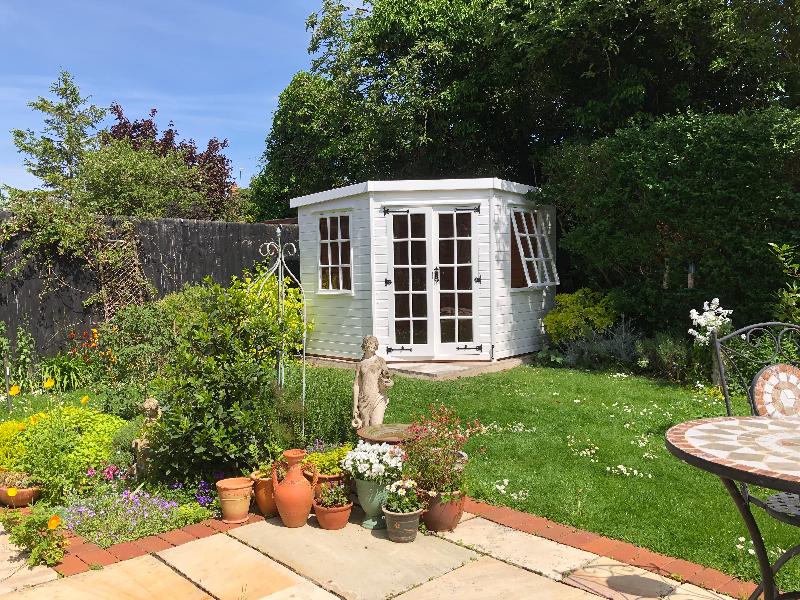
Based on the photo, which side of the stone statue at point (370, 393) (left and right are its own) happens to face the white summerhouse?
back

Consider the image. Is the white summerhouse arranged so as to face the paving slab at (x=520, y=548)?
yes

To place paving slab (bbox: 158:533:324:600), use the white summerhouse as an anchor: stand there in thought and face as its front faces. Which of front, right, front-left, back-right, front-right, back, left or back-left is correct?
front

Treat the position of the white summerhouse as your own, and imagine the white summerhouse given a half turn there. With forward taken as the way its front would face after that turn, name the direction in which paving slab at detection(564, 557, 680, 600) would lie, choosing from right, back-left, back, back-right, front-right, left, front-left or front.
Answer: back

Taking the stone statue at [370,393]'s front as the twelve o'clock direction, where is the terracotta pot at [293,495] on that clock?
The terracotta pot is roughly at 1 o'clock from the stone statue.

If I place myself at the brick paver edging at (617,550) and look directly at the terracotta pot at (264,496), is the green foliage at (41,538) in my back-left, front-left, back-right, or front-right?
front-left

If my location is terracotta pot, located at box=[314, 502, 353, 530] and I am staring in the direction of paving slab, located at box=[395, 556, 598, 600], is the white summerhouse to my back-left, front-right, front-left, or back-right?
back-left

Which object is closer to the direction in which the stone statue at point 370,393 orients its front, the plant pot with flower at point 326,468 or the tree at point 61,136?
the plant pot with flower

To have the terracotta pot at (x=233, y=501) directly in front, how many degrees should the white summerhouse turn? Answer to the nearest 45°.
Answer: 0° — it already faces it

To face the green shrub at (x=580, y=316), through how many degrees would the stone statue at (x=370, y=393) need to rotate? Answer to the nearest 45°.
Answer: approximately 135° to its left

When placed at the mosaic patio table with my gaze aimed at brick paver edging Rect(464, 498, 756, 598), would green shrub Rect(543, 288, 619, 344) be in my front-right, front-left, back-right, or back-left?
front-right

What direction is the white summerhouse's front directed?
toward the camera

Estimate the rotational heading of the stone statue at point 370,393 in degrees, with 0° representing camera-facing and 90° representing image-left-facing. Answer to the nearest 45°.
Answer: approximately 0°

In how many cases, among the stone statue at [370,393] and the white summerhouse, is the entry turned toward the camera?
2

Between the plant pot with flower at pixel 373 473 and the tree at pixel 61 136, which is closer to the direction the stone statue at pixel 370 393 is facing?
the plant pot with flower

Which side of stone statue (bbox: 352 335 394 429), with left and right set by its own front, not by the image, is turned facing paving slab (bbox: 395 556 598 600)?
front

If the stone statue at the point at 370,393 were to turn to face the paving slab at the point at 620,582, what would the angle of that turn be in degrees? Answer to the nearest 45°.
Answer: approximately 45° to its left

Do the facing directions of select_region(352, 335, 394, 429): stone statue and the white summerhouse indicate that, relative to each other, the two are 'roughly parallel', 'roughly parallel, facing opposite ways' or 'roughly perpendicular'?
roughly parallel

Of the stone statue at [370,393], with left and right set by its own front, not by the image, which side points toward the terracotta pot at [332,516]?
front
